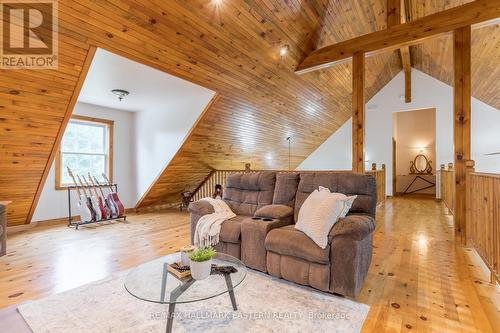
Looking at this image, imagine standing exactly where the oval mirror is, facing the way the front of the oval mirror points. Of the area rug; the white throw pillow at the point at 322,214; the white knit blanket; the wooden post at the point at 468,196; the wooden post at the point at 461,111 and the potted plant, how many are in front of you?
6

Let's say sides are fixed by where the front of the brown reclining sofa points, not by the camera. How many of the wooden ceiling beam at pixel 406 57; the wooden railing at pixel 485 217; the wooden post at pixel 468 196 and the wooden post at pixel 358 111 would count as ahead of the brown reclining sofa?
0

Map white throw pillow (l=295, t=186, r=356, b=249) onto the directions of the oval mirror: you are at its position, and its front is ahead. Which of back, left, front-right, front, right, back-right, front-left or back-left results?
front

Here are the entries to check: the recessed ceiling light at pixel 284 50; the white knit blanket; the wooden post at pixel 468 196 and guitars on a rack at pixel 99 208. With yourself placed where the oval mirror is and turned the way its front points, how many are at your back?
0

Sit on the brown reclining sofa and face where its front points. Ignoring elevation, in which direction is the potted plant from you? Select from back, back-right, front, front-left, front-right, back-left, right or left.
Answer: front

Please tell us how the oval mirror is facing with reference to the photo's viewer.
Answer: facing the viewer

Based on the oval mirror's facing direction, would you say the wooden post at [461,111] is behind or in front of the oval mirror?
in front

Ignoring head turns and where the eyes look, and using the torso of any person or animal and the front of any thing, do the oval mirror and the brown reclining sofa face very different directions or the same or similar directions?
same or similar directions

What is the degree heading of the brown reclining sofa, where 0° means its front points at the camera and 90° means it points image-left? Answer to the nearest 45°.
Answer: approximately 45°

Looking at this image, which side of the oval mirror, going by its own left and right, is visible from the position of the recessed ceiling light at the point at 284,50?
front

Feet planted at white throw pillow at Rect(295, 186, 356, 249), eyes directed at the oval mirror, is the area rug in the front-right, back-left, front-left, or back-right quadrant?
back-left

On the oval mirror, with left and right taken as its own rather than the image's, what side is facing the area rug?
front

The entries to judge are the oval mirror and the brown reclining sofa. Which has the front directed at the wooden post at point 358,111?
the oval mirror

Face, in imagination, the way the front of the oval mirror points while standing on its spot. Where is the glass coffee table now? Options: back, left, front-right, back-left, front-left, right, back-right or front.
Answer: front

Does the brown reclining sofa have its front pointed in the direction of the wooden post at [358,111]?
no

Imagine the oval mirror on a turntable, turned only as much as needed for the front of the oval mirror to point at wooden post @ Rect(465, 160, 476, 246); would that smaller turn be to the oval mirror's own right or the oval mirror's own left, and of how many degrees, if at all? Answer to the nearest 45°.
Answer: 0° — it already faces it

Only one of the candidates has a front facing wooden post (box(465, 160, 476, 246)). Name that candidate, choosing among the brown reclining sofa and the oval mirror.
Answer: the oval mirror

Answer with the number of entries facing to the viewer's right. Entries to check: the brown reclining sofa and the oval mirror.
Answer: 0
